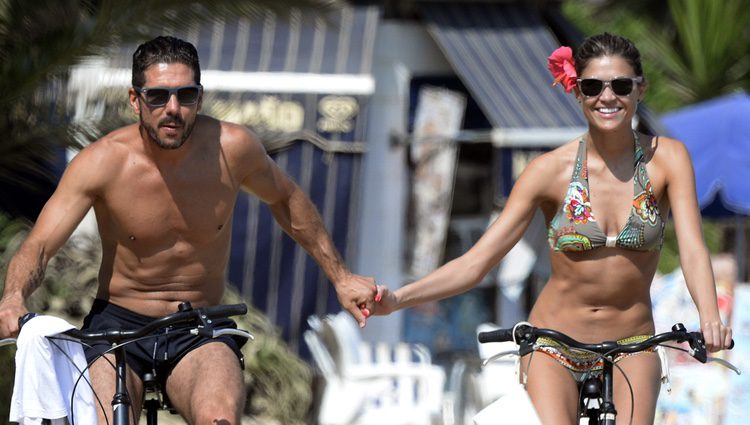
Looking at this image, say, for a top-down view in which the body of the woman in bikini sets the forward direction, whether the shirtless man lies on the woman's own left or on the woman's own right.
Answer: on the woman's own right

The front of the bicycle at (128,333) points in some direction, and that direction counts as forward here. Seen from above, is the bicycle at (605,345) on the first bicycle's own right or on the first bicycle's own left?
on the first bicycle's own left

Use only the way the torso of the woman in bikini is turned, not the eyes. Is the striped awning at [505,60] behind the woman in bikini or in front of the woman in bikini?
behind

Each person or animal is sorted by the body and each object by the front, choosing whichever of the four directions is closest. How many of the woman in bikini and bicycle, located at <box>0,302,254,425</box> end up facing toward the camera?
2

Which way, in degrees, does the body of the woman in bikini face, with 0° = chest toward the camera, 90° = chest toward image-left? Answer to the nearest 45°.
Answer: approximately 0°

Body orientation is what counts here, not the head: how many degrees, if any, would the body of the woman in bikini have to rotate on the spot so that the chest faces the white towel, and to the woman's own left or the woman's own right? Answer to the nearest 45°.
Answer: approximately 90° to the woman's own right

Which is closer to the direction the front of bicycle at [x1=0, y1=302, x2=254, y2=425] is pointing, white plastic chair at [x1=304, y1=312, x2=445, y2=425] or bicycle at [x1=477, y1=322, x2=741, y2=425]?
the bicycle
